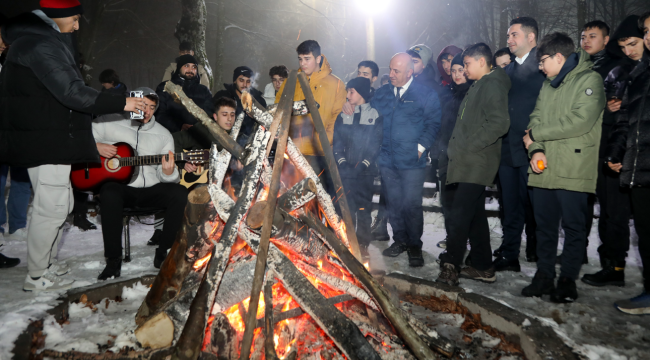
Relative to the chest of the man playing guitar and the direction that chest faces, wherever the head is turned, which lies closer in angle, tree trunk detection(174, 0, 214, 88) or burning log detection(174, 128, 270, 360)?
the burning log

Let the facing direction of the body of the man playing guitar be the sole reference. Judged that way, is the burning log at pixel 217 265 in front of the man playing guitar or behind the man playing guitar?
in front

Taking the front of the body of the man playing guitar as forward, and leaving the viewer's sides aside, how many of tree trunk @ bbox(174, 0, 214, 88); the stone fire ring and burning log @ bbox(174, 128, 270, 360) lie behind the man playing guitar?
1

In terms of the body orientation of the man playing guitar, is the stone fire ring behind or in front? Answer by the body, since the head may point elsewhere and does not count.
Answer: in front

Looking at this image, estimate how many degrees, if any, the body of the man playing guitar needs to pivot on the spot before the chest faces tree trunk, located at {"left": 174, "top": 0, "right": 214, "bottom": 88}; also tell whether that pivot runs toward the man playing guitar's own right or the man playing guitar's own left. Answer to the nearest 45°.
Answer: approximately 180°

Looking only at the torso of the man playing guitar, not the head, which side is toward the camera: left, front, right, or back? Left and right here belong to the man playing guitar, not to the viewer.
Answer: front
